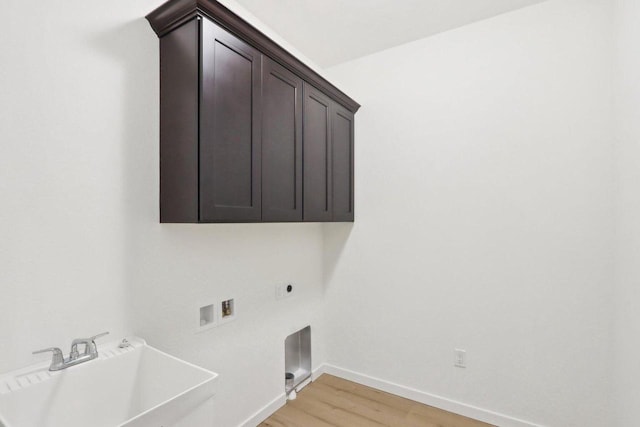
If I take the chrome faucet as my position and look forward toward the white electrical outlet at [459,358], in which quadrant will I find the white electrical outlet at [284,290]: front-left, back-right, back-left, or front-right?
front-left

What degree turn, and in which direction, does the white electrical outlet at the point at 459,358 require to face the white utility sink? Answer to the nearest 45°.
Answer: approximately 45° to its right

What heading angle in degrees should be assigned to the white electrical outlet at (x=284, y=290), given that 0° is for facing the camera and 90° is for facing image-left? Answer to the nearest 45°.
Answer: approximately 315°

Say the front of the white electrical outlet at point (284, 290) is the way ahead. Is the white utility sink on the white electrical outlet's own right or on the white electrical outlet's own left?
on the white electrical outlet's own right

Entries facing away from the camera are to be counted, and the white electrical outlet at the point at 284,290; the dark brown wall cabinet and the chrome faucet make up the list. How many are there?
0

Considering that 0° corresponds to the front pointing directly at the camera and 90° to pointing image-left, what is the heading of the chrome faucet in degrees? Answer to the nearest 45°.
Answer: approximately 315°

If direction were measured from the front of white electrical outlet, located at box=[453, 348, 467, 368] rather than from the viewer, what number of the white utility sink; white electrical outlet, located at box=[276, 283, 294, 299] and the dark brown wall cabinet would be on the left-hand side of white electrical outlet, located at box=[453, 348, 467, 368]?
0

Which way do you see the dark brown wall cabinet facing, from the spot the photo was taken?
facing the viewer and to the right of the viewer

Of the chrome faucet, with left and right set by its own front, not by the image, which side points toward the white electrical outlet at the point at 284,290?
left

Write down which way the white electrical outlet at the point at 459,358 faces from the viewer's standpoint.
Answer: facing the viewer

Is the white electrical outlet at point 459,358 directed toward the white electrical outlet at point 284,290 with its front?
no

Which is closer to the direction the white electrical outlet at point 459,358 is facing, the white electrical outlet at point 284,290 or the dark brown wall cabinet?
the dark brown wall cabinet
